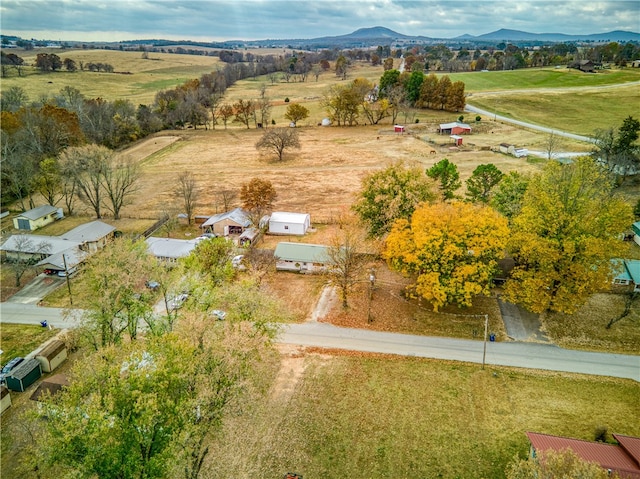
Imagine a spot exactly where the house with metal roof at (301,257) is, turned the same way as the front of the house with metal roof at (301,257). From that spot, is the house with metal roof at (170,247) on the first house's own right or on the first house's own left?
on the first house's own right

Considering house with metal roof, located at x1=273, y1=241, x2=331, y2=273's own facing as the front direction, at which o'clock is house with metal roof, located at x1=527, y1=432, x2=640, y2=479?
house with metal roof, located at x1=527, y1=432, x2=640, y2=479 is roughly at 11 o'clock from house with metal roof, located at x1=273, y1=241, x2=331, y2=273.

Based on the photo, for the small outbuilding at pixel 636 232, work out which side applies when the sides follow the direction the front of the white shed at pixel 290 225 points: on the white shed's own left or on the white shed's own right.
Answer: on the white shed's own left

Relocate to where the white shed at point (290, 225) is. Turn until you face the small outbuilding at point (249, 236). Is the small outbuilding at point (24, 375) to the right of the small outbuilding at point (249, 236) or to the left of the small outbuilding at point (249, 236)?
left

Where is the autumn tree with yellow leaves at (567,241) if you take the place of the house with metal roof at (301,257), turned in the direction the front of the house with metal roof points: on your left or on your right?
on your left

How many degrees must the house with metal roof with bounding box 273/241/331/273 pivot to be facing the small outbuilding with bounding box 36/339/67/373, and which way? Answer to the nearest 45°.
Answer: approximately 45° to its right

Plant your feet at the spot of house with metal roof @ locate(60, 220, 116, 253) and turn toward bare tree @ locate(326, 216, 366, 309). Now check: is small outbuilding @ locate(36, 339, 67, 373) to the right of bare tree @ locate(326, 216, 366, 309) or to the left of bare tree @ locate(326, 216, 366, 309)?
right

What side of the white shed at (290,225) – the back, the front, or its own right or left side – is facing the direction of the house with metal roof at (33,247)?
back

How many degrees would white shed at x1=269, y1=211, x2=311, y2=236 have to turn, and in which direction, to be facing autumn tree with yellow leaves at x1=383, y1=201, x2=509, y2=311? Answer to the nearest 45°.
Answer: approximately 45° to its left

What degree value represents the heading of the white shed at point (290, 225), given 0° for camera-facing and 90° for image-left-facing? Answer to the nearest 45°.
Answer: approximately 270°
